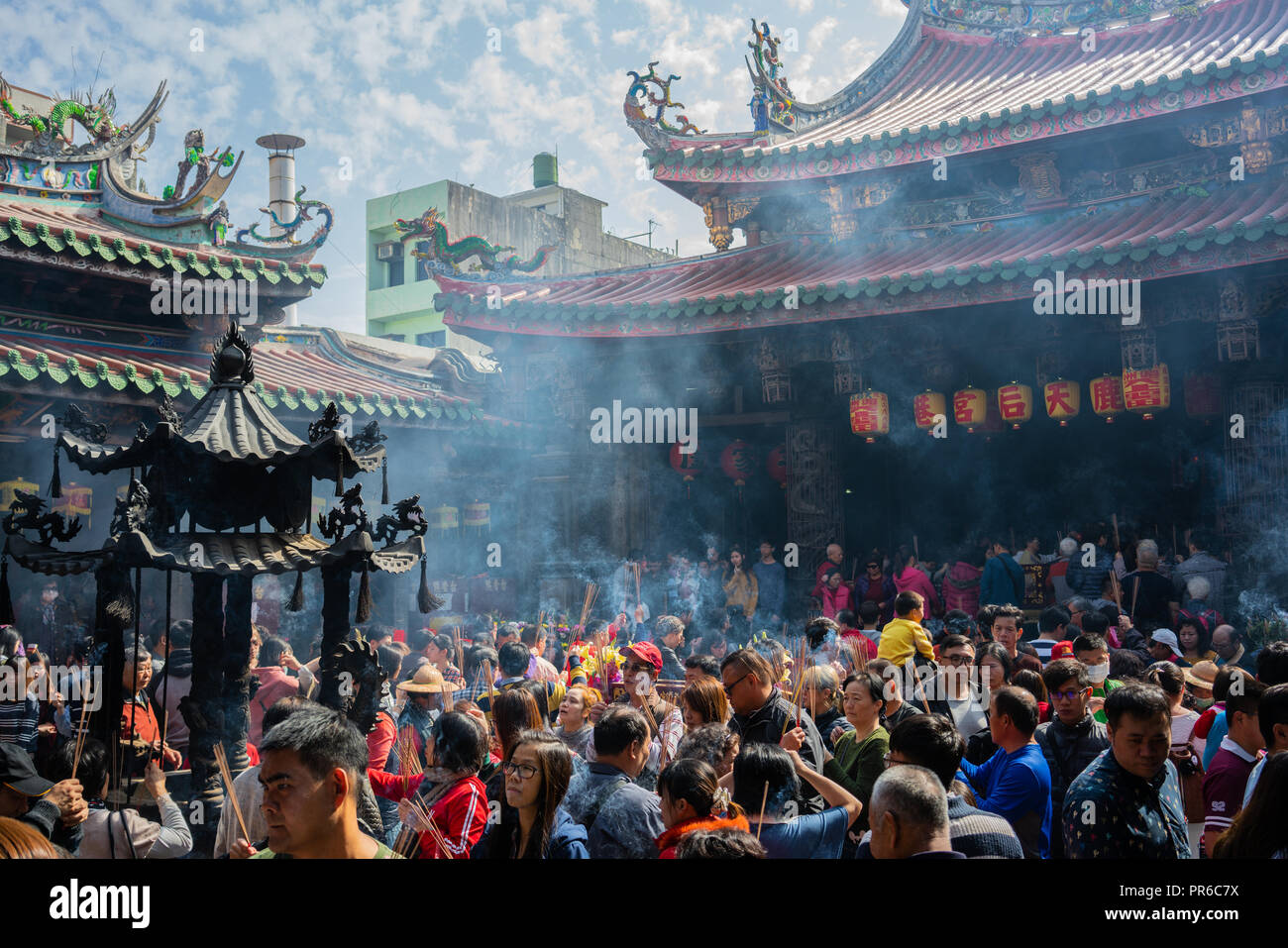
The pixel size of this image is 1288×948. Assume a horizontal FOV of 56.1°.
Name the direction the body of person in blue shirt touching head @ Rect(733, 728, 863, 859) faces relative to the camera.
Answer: away from the camera

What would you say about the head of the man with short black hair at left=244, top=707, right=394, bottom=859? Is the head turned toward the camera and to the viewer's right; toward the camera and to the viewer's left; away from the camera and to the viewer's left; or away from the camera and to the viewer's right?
toward the camera and to the viewer's left

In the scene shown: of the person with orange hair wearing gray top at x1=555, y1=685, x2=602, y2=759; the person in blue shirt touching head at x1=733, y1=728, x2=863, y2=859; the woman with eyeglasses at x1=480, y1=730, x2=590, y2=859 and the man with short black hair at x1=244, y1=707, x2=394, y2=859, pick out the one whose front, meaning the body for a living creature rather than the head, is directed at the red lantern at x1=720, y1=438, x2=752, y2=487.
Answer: the person in blue shirt touching head at x1=733, y1=728, x2=863, y2=859

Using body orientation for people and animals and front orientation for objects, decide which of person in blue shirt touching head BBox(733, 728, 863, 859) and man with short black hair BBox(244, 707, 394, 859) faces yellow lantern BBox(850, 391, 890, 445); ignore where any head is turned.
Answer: the person in blue shirt touching head

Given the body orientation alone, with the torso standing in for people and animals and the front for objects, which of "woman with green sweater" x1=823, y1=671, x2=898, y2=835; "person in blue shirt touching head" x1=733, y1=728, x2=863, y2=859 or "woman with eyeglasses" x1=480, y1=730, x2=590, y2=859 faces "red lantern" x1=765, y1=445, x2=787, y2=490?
the person in blue shirt touching head

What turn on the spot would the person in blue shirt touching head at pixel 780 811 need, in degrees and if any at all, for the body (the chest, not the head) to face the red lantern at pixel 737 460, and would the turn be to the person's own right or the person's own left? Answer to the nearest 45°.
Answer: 0° — they already face it

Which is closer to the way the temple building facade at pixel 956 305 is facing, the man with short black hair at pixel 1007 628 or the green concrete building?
the man with short black hair

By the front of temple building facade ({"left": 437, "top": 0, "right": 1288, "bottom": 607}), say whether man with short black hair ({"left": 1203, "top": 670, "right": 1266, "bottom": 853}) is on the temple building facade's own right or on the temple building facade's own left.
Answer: on the temple building facade's own left

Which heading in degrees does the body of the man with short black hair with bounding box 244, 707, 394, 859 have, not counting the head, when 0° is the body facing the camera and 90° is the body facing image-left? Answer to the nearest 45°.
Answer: approximately 45°

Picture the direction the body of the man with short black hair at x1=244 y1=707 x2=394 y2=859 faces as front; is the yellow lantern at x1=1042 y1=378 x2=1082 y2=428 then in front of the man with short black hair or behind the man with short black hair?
behind

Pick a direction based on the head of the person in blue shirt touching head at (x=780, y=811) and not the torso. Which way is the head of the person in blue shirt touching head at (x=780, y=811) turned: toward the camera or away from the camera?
away from the camera

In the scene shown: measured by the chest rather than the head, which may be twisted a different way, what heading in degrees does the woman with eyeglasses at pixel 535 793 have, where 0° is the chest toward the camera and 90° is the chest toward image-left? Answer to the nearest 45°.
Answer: approximately 45°
